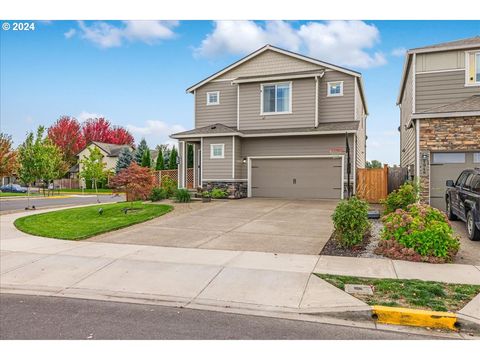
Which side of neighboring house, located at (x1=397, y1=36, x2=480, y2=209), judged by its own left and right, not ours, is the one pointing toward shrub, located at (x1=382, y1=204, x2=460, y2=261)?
front

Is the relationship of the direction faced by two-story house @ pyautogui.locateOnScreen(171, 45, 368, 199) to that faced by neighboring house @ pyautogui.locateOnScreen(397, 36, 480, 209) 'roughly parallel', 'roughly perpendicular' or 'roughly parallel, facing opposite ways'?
roughly parallel

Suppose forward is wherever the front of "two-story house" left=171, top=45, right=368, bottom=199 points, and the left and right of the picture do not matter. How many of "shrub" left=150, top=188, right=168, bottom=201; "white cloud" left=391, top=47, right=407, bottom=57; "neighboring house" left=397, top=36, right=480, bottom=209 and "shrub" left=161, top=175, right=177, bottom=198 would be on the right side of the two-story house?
2

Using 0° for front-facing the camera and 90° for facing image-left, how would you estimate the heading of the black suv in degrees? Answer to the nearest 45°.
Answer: approximately 135°

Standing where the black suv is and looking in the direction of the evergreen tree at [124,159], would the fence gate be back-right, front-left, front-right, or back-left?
front-right

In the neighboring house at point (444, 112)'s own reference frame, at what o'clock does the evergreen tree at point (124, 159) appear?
The evergreen tree is roughly at 4 o'clock from the neighboring house.

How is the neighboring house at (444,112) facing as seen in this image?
toward the camera

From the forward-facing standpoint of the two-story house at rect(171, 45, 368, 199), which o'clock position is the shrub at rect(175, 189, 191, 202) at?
The shrub is roughly at 2 o'clock from the two-story house.

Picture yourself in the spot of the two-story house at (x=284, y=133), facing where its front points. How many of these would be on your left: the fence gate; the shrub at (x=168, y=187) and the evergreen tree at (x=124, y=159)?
1

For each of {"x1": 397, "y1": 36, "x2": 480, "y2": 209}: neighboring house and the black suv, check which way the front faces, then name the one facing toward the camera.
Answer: the neighboring house
